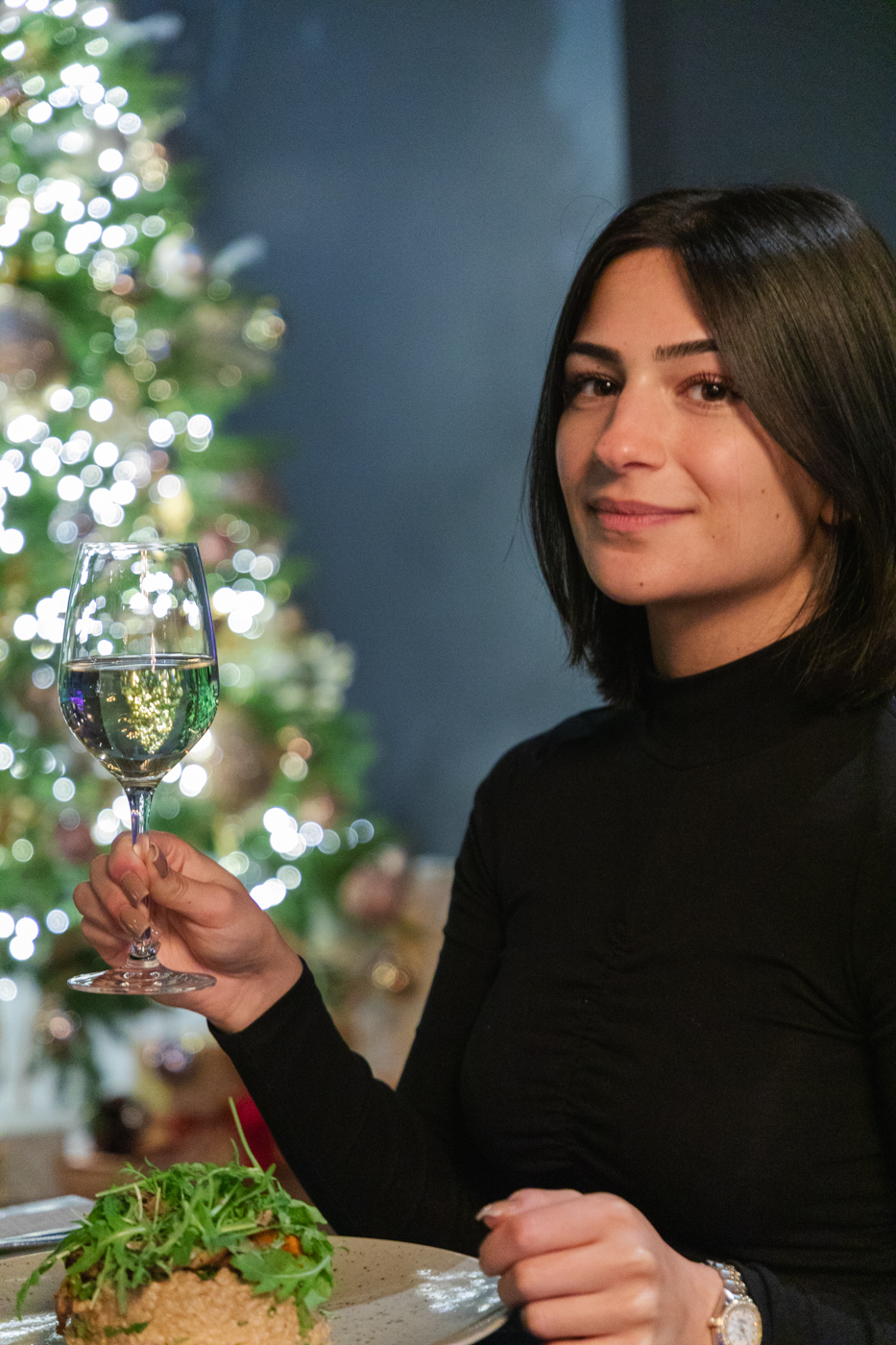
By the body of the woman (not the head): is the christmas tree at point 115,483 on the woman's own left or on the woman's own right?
on the woman's own right

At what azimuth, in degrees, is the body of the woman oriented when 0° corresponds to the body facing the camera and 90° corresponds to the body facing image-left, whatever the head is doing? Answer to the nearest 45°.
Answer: approximately 45°

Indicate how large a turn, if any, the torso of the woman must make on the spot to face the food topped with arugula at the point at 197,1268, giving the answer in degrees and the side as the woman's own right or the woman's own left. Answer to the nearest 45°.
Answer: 0° — they already face it

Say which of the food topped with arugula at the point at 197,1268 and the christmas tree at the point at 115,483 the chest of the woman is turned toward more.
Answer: the food topped with arugula

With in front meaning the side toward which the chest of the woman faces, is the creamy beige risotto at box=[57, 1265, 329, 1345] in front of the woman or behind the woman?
in front
